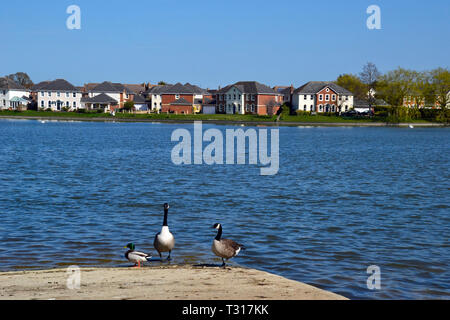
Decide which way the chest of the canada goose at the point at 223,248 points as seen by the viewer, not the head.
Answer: to the viewer's left
